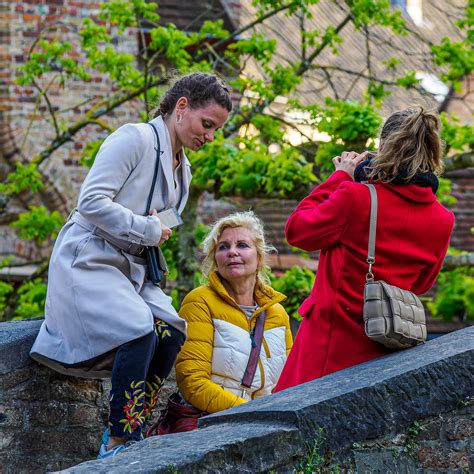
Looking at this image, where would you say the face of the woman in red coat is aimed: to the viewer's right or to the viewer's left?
to the viewer's left

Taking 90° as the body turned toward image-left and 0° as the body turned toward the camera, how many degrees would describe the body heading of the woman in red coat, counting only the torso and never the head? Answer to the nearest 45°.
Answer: approximately 135°

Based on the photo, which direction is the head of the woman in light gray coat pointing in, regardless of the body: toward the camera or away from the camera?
toward the camera

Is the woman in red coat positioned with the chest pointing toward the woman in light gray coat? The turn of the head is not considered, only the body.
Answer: no
